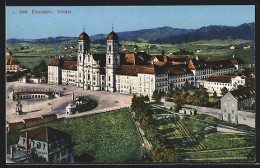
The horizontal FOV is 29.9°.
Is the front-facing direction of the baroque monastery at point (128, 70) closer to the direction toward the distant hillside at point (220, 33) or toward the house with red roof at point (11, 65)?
the house with red roof

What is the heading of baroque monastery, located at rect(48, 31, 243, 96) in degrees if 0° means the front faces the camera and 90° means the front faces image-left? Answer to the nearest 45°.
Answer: approximately 45°

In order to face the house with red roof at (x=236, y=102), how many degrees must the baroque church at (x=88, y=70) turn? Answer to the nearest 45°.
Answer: approximately 135° to its left

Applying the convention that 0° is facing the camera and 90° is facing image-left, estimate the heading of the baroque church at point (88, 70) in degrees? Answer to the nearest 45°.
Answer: approximately 45°

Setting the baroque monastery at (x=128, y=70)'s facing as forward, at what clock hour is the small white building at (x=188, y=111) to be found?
The small white building is roughly at 10 o'clock from the baroque monastery.
